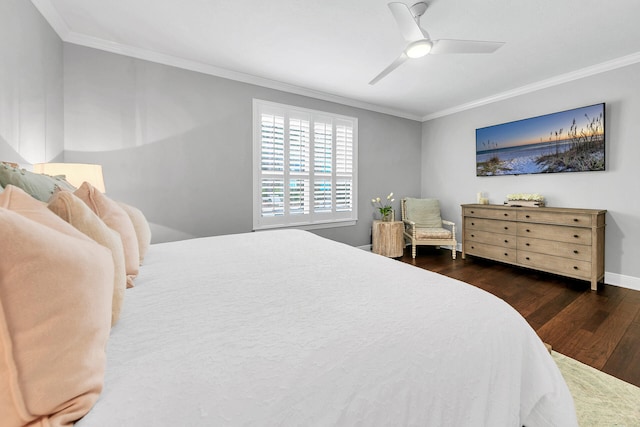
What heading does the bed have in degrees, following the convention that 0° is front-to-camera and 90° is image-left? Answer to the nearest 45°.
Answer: approximately 225°

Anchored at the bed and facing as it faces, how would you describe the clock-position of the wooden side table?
The wooden side table is roughly at 11 o'clock from the bed.

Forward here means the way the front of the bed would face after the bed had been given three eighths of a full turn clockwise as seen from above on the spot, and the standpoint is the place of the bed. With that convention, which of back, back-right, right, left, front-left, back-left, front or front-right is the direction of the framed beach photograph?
back-left

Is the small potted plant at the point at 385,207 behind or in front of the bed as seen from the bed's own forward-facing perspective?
in front

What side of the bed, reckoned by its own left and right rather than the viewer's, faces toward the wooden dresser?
front

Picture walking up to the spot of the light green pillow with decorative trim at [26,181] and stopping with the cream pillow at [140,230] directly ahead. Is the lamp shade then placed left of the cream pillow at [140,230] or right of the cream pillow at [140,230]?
left

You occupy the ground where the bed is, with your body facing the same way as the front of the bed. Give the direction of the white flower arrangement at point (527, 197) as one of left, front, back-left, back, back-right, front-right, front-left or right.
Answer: front

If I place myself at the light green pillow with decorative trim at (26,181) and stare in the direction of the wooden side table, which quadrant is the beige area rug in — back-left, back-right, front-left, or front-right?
front-right
